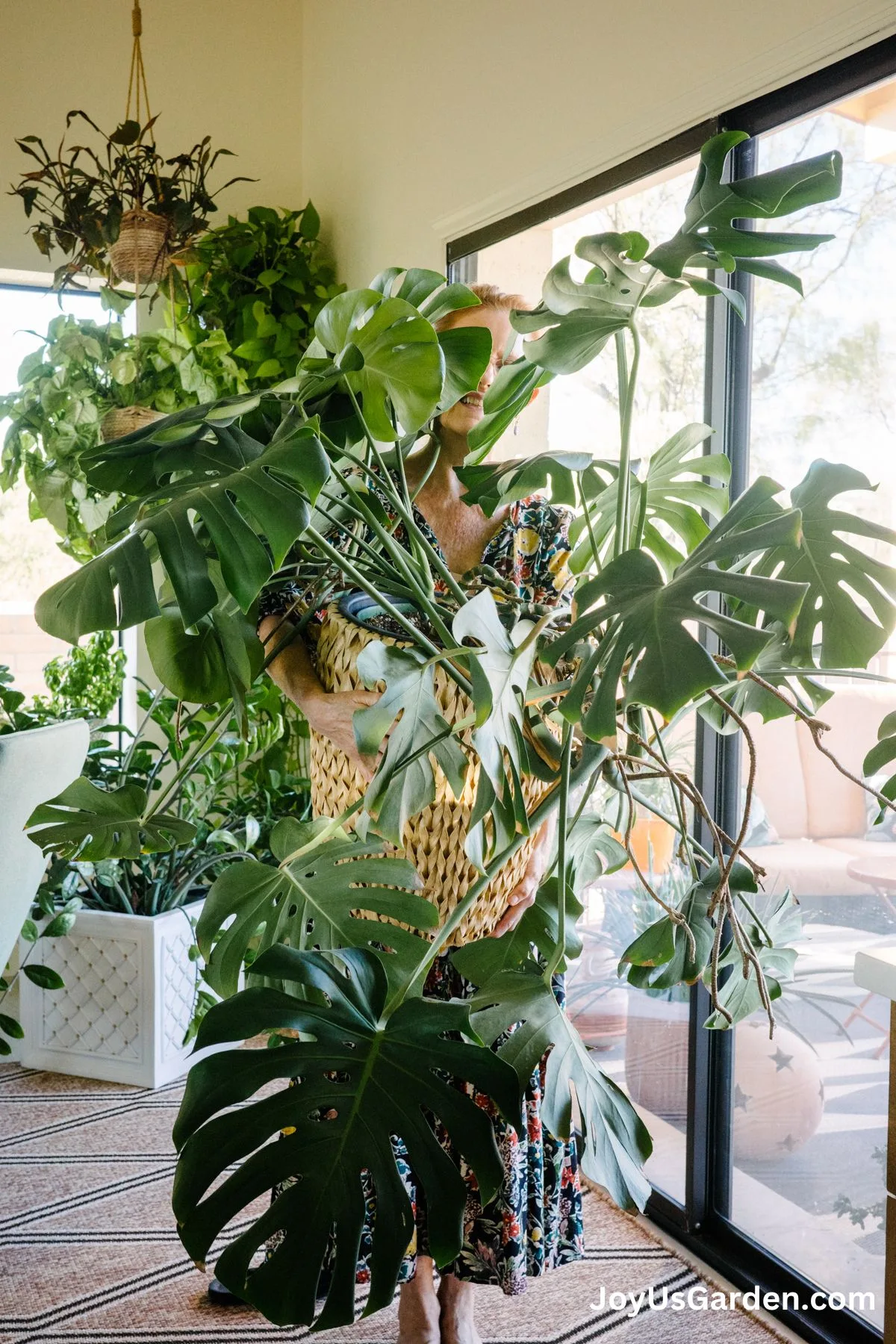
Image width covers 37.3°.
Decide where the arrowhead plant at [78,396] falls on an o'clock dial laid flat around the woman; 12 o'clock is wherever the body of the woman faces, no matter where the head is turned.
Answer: The arrowhead plant is roughly at 5 o'clock from the woman.

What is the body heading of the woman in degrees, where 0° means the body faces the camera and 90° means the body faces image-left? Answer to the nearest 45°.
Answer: approximately 0°

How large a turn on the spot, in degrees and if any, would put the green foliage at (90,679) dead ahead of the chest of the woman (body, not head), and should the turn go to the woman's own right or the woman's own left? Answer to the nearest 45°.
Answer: approximately 135° to the woman's own right

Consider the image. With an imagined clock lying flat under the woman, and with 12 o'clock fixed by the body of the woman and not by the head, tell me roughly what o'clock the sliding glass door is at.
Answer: The sliding glass door is roughly at 8 o'clock from the woman.

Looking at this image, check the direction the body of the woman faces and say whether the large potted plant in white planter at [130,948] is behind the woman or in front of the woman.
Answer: behind

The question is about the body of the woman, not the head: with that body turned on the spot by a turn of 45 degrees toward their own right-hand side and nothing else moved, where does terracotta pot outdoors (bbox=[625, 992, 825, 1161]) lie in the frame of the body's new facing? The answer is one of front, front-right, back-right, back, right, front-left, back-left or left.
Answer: back

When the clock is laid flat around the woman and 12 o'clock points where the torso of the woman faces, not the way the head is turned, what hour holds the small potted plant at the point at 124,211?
The small potted plant is roughly at 5 o'clock from the woman.

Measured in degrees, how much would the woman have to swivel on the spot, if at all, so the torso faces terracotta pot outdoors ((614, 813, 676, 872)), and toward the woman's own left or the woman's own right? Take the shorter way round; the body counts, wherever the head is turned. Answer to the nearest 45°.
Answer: approximately 135° to the woman's own left
